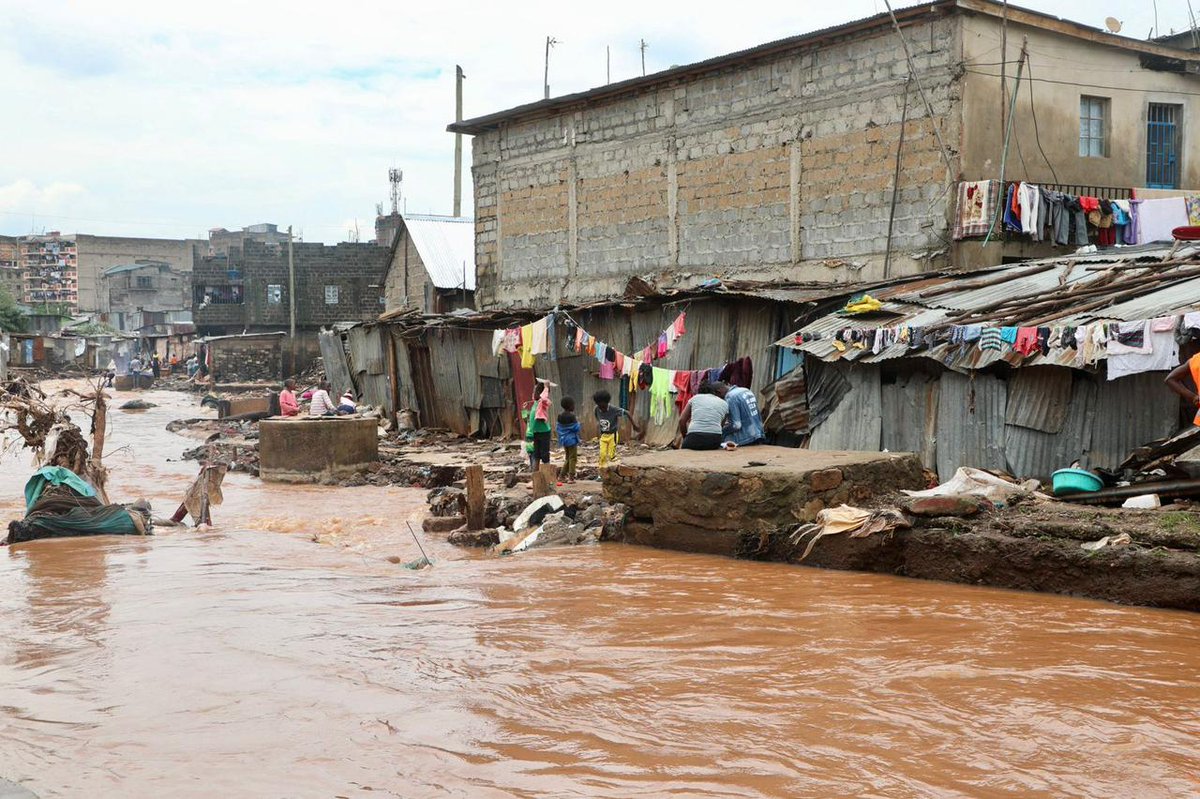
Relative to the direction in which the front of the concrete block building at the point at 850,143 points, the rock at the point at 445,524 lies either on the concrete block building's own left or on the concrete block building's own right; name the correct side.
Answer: on the concrete block building's own right

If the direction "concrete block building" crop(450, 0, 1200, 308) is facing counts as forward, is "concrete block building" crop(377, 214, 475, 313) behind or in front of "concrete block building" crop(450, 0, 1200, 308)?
behind

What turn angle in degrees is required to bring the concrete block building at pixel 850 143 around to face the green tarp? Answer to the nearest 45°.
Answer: approximately 90° to its right
